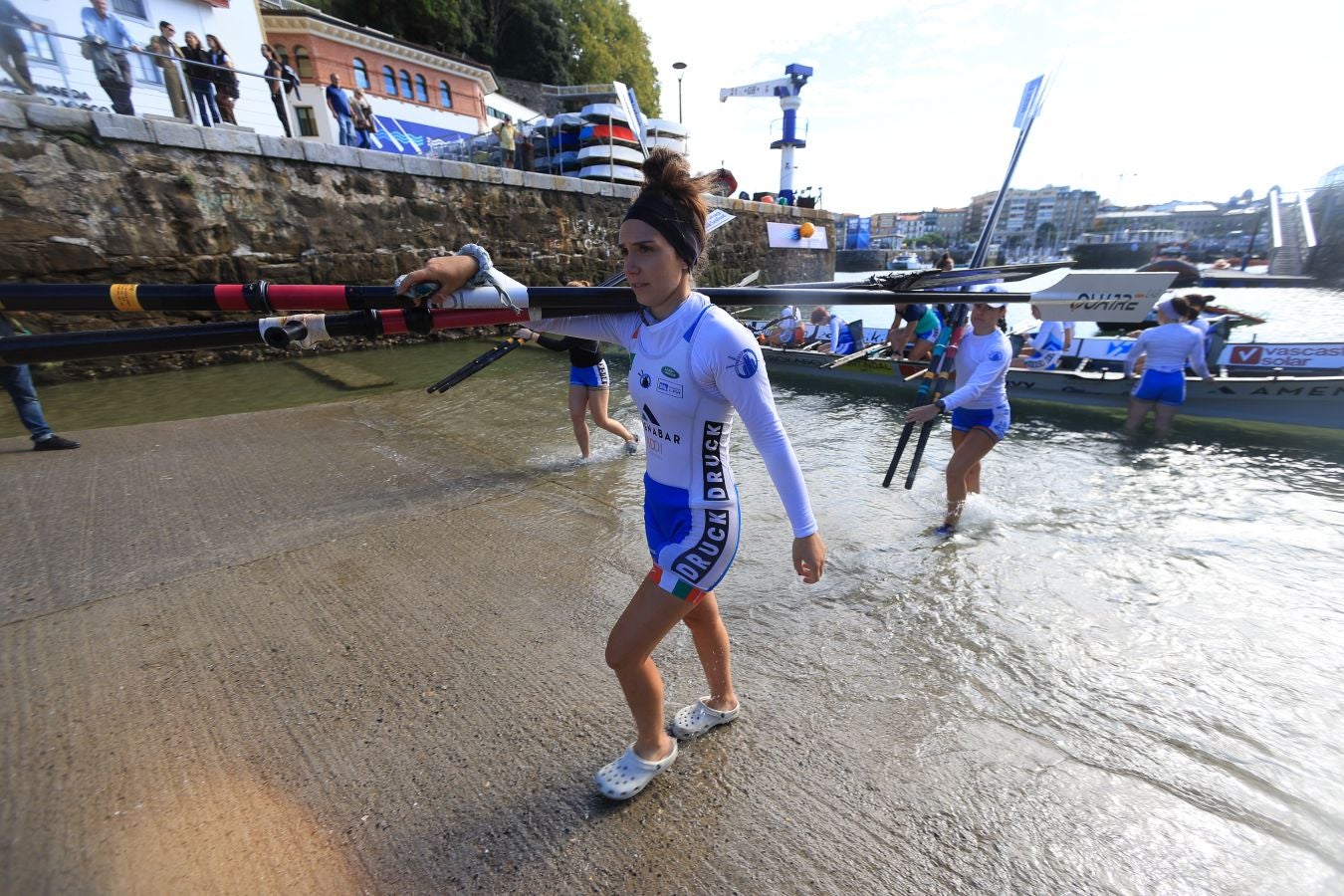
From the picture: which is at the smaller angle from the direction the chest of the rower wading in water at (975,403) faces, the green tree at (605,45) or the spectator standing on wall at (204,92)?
the spectator standing on wall

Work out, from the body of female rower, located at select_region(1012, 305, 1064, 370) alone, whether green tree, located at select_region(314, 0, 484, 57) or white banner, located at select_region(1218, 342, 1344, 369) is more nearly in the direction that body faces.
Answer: the green tree

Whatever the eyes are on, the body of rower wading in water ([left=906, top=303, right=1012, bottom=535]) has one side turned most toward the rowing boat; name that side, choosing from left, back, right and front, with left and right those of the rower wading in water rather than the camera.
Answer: back

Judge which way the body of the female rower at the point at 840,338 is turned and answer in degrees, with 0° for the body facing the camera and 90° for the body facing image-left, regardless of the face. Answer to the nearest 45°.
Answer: approximately 90°

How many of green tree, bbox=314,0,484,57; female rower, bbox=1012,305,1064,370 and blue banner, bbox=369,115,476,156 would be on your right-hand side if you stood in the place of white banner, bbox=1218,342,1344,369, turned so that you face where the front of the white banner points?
3

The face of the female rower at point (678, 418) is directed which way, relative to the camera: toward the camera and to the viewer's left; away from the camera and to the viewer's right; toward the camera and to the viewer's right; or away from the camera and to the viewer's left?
toward the camera and to the viewer's left

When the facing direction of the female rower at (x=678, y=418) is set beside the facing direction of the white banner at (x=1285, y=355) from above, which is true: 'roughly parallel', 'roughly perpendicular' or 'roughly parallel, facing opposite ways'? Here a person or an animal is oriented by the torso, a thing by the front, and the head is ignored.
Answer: roughly parallel

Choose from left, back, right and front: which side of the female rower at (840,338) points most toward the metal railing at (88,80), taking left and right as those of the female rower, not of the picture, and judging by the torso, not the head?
front

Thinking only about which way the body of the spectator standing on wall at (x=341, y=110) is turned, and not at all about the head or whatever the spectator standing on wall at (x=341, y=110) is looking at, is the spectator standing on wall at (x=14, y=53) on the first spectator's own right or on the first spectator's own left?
on the first spectator's own right

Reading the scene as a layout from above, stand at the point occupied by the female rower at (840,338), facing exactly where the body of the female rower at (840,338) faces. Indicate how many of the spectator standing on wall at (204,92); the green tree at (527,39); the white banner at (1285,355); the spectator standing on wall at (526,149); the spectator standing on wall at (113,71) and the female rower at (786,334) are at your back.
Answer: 1

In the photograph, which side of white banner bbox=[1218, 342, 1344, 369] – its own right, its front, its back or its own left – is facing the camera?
front

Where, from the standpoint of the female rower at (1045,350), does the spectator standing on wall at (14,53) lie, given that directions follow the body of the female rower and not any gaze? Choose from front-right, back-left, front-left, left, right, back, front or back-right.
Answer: front-left

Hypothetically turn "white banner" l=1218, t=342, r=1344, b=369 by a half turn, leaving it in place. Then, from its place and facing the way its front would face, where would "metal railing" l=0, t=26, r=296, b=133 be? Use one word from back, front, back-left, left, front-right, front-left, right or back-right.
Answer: back-left

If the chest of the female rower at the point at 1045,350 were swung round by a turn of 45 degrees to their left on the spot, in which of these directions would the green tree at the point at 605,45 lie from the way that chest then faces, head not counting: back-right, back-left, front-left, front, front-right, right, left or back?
right

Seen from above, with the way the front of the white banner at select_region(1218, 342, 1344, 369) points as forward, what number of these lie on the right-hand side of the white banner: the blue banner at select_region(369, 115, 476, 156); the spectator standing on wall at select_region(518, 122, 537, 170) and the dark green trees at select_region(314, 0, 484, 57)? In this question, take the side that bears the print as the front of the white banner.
3
